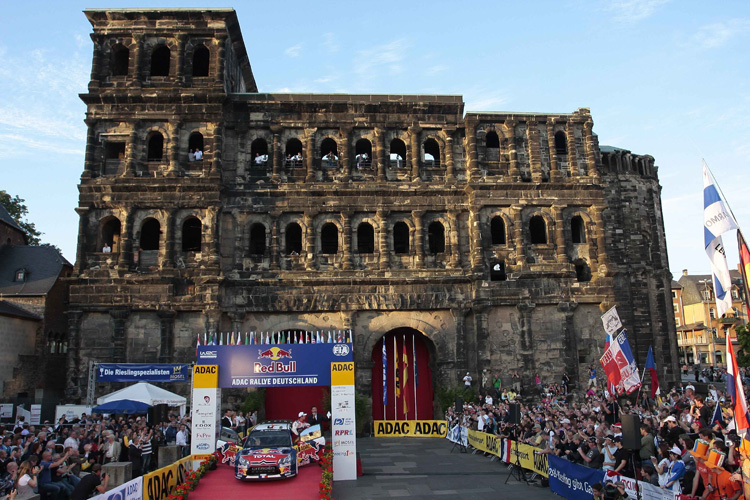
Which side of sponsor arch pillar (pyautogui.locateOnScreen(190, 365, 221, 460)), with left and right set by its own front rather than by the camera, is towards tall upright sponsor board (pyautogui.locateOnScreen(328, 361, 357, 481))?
left

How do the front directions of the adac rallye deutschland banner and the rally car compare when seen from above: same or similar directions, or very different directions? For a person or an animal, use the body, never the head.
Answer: same or similar directions

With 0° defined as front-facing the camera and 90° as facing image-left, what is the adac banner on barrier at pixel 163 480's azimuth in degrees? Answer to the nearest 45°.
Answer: approximately 315°

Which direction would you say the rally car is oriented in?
toward the camera

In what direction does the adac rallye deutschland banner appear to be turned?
toward the camera

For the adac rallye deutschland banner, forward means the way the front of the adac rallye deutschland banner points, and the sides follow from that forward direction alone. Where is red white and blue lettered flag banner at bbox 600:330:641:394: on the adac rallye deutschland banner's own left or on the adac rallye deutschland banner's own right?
on the adac rallye deutschland banner's own left

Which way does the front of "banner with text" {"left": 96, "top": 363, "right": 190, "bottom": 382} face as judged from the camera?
facing the viewer

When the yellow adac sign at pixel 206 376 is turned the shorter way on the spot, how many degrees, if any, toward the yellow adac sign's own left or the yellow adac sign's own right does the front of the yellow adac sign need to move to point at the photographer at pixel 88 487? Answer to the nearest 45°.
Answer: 0° — it already faces them

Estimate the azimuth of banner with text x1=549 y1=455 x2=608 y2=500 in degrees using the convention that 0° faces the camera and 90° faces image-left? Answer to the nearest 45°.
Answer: approximately 45°

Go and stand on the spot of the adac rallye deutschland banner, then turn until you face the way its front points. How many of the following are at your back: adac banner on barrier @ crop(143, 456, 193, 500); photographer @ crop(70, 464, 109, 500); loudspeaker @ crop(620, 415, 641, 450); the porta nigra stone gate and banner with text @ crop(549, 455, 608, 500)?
1

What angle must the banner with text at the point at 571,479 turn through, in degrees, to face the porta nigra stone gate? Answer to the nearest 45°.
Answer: approximately 90° to its right

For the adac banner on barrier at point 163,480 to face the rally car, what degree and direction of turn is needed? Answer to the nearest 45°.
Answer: approximately 90° to its left

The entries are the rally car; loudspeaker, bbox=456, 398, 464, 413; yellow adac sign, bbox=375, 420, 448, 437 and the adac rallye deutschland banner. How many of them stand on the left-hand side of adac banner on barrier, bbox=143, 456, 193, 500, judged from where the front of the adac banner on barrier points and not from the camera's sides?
4

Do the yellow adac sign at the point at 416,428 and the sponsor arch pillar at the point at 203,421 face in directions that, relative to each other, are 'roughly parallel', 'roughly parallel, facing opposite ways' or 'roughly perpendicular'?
roughly parallel

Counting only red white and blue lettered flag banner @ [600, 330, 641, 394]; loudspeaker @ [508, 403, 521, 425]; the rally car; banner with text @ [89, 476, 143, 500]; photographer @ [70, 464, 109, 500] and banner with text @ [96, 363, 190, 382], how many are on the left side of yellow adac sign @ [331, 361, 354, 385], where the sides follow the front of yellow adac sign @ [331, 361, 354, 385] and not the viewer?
2
